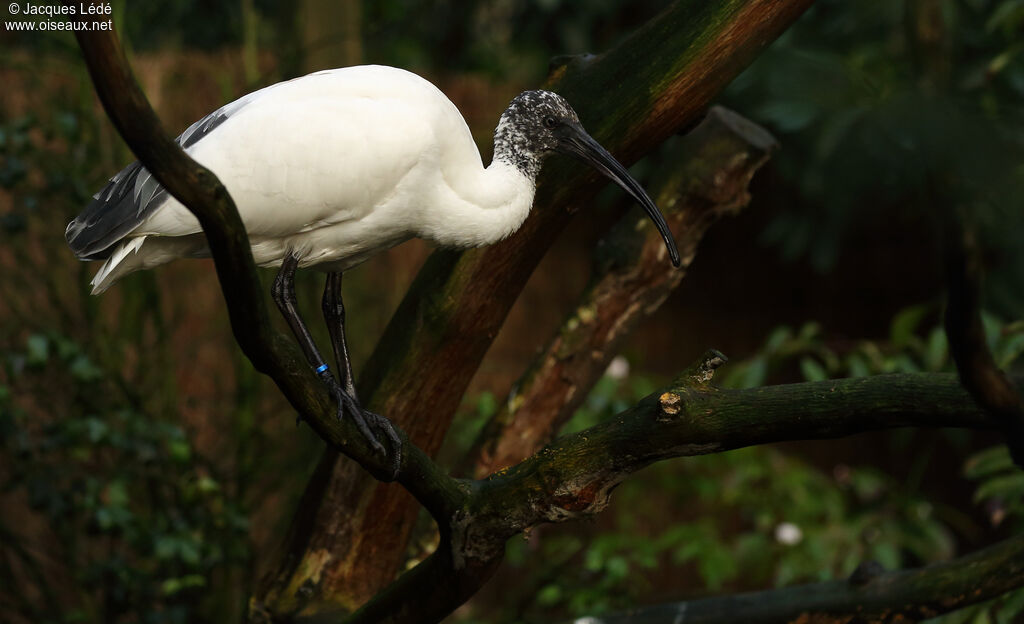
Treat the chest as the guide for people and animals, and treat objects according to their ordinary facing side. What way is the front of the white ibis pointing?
to the viewer's right
